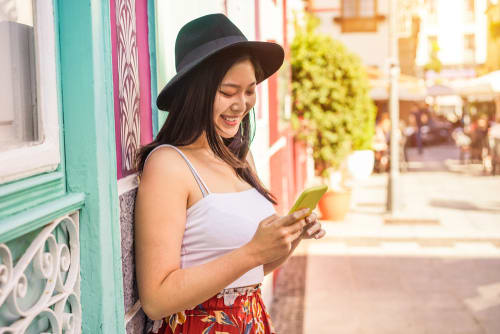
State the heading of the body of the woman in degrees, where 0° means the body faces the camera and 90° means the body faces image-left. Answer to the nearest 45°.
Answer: approximately 315°

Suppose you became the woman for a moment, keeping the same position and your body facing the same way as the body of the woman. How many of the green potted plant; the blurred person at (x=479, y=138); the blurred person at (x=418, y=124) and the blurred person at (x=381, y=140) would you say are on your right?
0

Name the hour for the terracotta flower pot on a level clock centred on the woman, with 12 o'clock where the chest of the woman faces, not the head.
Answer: The terracotta flower pot is roughly at 8 o'clock from the woman.

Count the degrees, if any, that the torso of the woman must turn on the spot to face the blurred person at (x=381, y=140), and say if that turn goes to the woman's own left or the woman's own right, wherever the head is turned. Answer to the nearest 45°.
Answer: approximately 135° to the woman's own left

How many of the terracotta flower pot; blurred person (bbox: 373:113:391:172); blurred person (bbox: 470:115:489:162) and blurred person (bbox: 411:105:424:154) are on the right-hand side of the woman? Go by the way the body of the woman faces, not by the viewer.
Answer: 0

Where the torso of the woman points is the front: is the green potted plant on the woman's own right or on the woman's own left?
on the woman's own left

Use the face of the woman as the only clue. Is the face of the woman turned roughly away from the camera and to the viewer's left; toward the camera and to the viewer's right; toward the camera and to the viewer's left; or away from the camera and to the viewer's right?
toward the camera and to the viewer's right

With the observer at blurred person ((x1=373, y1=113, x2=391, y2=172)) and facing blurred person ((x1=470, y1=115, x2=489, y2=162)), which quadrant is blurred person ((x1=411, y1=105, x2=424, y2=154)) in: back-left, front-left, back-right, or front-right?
front-left

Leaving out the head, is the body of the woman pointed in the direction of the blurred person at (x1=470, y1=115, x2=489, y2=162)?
no

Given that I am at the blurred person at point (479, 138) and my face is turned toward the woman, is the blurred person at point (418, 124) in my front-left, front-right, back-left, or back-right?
back-right

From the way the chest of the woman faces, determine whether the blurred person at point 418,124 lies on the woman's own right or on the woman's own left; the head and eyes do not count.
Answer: on the woman's own left
